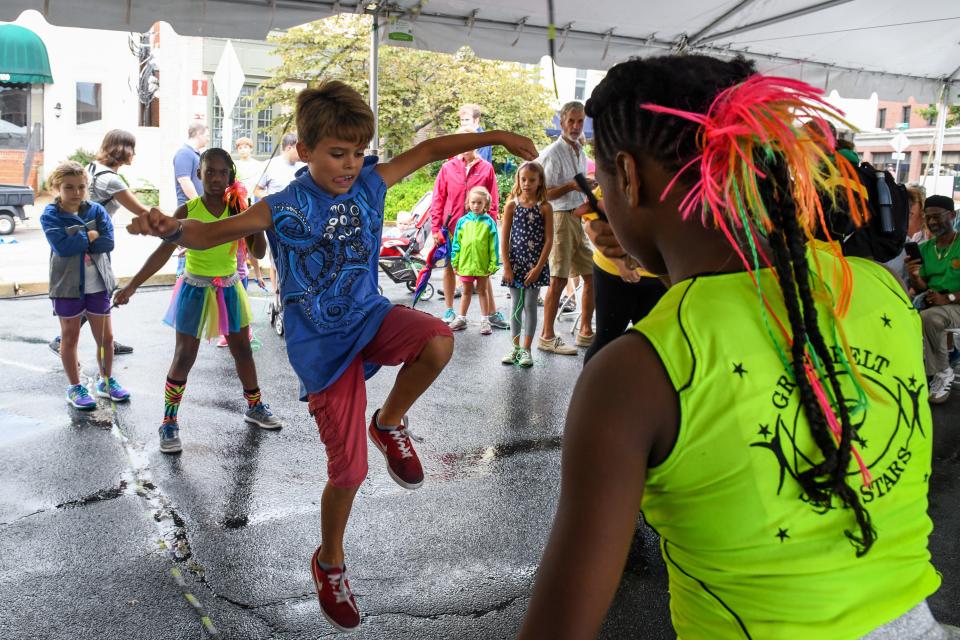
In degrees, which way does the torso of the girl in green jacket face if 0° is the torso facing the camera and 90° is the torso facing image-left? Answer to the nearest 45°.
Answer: approximately 0°

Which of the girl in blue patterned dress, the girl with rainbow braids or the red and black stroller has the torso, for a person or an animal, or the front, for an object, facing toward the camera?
the girl in blue patterned dress

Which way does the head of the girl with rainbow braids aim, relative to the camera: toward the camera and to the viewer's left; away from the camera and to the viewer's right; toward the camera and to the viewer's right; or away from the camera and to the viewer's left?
away from the camera and to the viewer's left

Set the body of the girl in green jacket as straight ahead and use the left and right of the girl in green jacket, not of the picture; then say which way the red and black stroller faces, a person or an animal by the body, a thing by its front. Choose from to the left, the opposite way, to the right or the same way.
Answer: to the right

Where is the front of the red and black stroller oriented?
to the viewer's left

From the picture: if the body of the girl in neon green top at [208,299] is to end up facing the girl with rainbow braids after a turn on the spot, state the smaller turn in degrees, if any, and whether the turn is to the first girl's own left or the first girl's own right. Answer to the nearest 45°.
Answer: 0° — they already face them

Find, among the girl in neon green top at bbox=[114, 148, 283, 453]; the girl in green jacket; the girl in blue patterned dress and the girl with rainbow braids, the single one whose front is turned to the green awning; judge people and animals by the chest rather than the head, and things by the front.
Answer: the girl with rainbow braids

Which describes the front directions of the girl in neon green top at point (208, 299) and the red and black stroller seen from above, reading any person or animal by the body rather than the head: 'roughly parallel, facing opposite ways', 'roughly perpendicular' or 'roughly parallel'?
roughly perpendicular

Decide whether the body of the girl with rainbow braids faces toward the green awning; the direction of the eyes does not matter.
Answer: yes

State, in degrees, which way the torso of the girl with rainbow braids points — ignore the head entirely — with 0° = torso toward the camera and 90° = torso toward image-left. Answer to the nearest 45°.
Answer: approximately 135°

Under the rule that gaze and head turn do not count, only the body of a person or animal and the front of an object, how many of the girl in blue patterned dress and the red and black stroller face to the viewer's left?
1

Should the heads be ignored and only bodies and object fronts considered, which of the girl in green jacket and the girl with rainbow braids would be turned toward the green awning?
the girl with rainbow braids
